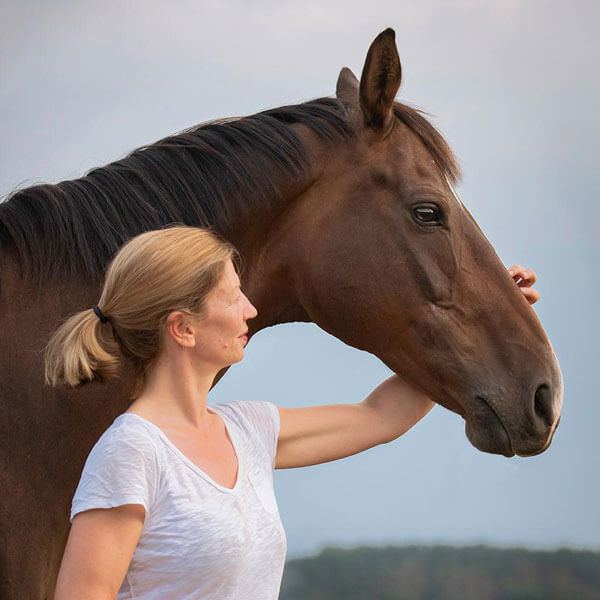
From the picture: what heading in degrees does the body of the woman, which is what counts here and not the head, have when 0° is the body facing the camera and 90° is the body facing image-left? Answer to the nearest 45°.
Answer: approximately 315°

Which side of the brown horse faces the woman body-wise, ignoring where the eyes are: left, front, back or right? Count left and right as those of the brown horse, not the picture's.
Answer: right

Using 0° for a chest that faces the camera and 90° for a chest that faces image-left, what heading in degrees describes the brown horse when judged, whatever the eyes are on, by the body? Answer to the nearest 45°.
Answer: approximately 270°

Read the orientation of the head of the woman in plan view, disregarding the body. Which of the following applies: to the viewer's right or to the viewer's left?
to the viewer's right
